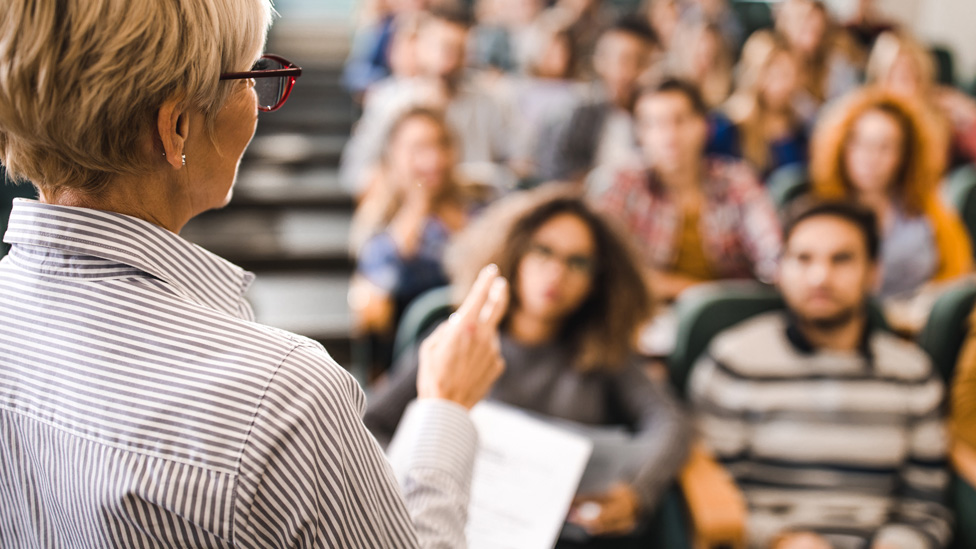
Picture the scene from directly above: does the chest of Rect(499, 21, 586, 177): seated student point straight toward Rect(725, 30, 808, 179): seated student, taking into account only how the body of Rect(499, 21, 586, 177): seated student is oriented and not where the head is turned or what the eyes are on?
no

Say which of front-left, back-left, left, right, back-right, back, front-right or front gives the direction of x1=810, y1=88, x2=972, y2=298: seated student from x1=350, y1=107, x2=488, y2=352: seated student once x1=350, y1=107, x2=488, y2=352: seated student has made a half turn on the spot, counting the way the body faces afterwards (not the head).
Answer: right

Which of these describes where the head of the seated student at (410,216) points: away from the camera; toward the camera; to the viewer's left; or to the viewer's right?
toward the camera

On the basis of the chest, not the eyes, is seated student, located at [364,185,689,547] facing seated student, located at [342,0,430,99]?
no

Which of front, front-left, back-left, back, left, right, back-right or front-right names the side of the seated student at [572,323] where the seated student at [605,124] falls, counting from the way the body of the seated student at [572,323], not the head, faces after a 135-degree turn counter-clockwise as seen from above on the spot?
front-left

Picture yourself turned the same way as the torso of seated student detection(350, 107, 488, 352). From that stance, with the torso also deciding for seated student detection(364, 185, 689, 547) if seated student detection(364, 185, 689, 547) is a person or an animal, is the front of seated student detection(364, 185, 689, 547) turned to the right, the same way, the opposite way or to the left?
the same way

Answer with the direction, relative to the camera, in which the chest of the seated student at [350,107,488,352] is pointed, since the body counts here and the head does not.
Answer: toward the camera

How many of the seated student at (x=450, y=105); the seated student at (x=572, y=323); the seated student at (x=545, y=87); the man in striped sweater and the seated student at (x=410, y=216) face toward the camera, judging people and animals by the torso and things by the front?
5

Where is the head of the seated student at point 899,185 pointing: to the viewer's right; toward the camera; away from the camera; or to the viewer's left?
toward the camera

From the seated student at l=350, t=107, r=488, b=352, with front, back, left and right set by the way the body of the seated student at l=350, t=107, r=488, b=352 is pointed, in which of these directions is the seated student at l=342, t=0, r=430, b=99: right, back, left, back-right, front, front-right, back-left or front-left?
back

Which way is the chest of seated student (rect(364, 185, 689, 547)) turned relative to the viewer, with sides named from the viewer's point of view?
facing the viewer

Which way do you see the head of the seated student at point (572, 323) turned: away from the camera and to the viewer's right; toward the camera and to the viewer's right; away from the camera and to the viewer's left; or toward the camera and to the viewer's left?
toward the camera and to the viewer's left

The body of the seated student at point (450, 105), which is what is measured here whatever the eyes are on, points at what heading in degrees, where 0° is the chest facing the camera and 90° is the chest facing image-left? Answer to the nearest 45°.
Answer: approximately 0°

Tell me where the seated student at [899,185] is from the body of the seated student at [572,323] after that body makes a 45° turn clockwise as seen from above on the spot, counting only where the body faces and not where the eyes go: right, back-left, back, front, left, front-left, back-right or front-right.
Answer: back

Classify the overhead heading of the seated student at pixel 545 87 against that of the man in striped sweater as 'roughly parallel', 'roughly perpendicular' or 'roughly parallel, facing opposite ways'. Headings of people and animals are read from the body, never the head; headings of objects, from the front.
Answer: roughly parallel

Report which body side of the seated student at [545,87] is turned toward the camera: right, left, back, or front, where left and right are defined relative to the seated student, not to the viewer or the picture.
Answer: front

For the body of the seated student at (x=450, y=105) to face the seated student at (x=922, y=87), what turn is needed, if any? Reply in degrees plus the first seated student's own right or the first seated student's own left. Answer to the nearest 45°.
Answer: approximately 90° to the first seated student's own left

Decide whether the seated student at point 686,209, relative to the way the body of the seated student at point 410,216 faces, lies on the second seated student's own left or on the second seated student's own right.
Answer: on the second seated student's own left

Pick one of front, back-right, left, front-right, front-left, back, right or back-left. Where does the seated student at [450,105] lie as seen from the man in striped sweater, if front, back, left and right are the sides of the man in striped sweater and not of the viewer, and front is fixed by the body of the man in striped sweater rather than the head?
back-right

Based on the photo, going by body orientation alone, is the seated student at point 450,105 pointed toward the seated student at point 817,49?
no

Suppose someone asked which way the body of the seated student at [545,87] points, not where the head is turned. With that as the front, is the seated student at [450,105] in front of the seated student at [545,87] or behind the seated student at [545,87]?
in front
